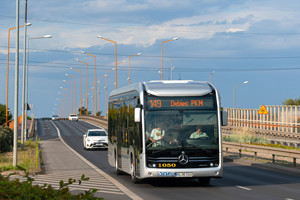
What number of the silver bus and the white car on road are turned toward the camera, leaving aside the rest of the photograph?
2

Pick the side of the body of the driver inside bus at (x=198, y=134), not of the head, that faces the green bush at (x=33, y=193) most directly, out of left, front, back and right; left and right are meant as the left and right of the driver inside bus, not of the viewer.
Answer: front

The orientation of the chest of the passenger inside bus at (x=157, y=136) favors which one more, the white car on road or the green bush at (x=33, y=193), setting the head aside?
the green bush

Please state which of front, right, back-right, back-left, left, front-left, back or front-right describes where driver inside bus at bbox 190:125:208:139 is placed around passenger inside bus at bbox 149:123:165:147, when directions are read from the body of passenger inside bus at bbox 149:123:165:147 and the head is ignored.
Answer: left

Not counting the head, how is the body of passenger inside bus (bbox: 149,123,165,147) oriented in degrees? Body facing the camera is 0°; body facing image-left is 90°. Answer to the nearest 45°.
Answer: approximately 0°

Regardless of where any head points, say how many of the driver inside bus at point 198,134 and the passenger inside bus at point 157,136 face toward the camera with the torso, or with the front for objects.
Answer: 2

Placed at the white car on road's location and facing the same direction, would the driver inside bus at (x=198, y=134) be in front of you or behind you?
in front

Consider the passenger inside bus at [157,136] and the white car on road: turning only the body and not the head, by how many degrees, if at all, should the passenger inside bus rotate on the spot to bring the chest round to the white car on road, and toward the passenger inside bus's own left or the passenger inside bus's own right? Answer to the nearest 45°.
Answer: approximately 180°

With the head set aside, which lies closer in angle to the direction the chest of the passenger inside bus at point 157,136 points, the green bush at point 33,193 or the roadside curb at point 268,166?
the green bush

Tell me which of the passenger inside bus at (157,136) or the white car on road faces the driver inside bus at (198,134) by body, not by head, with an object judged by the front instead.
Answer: the white car on road

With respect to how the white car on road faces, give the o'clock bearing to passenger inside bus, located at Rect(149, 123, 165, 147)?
The passenger inside bus is roughly at 12 o'clock from the white car on road.

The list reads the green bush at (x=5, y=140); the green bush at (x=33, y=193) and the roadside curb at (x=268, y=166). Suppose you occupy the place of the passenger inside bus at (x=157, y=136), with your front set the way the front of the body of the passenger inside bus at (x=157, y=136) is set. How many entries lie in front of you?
1
